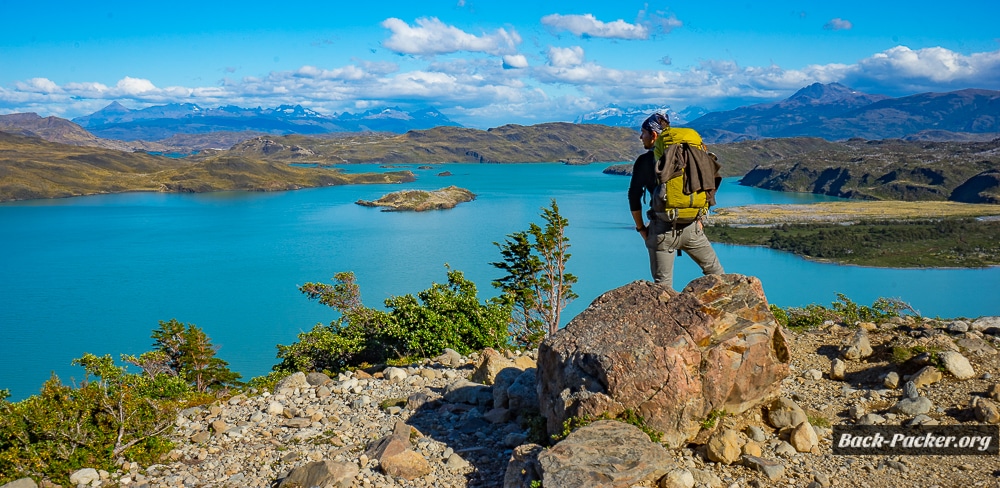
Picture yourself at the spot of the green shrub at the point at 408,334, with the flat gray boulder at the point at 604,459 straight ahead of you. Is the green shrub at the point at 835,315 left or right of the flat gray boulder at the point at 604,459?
left

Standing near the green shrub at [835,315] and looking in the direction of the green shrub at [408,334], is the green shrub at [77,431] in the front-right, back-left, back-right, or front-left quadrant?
front-left

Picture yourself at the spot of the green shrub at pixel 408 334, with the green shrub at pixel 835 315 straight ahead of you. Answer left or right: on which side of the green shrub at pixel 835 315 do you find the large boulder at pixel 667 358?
right

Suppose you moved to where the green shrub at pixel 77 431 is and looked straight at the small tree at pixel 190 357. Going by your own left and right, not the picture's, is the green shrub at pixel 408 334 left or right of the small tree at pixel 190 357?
right

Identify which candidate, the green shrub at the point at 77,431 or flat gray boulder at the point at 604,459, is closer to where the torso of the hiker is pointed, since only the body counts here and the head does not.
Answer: the green shrub

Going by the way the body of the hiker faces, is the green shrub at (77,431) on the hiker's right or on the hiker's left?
on the hiker's left

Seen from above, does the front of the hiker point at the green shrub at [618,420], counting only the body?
no

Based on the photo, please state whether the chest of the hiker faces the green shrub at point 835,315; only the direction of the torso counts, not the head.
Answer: no

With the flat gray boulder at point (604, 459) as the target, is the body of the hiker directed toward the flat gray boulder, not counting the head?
no

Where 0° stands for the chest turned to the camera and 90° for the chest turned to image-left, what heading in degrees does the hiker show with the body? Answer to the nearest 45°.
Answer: approximately 135°
